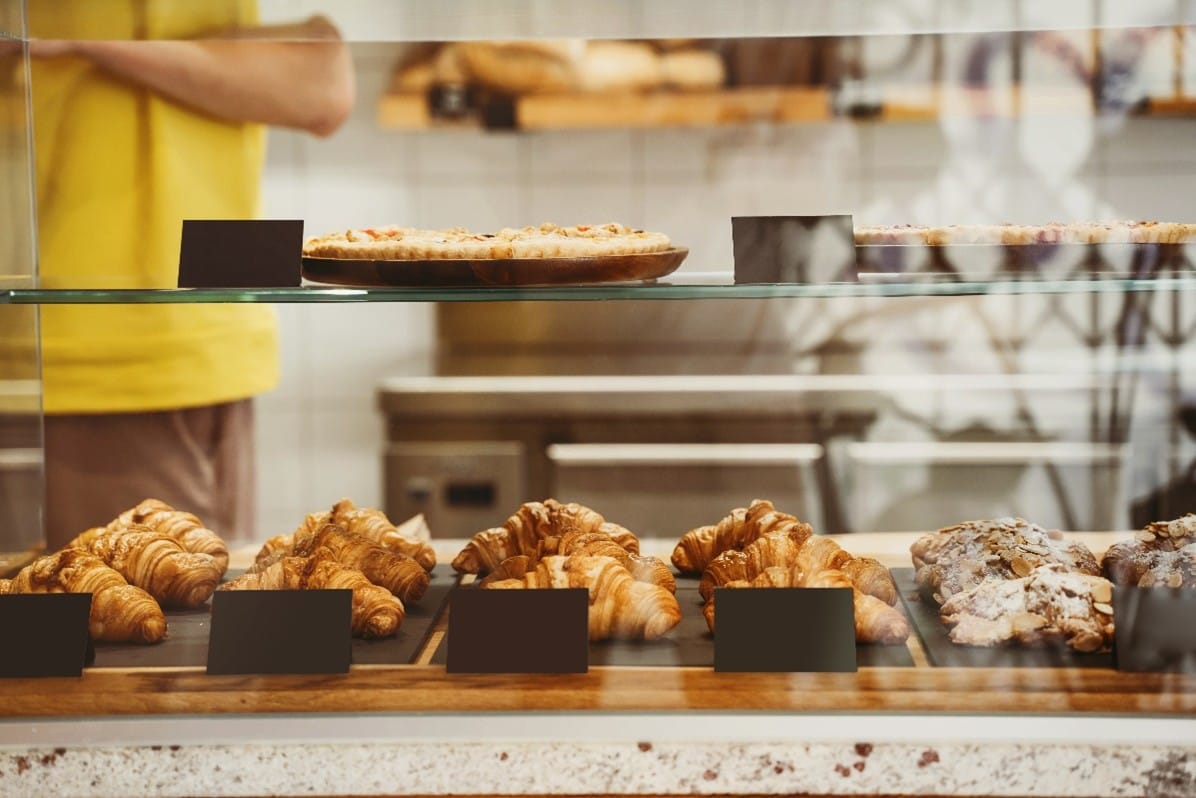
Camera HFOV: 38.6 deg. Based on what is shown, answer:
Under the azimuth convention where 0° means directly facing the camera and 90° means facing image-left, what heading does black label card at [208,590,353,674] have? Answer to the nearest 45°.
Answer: approximately 0°

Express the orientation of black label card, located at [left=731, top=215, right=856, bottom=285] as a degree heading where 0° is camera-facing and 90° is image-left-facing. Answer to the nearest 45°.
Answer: approximately 0°
